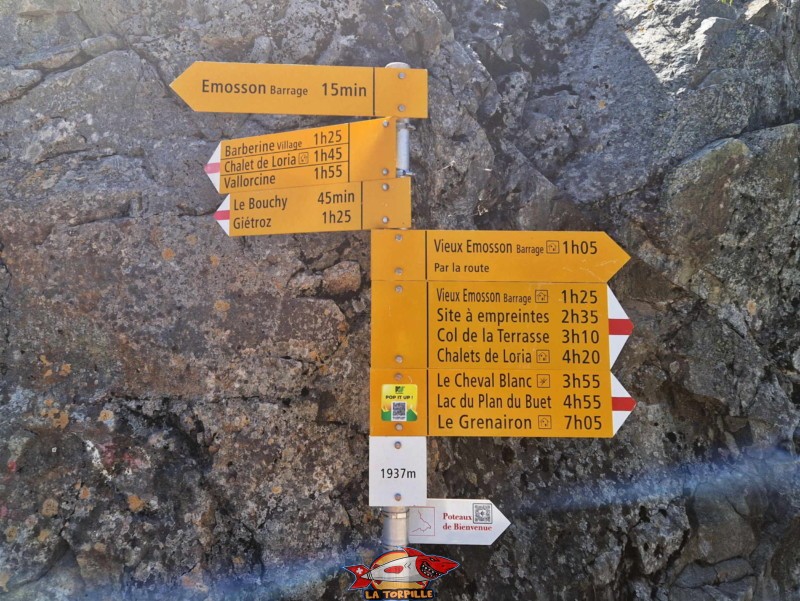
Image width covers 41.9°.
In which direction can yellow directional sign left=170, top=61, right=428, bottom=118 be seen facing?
toward the camera

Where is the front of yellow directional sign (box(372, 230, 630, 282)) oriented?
toward the camera

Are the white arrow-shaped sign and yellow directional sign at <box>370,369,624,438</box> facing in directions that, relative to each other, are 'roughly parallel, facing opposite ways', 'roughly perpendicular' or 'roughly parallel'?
roughly parallel

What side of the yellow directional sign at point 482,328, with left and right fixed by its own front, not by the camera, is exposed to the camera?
front

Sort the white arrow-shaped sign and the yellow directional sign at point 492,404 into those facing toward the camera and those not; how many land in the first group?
2

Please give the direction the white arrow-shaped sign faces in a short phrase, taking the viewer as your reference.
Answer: facing the viewer

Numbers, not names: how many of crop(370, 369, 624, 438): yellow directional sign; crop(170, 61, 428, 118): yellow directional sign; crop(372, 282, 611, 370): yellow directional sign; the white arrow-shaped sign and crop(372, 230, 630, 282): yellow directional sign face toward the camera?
5

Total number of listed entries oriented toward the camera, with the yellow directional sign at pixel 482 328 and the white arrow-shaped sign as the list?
2

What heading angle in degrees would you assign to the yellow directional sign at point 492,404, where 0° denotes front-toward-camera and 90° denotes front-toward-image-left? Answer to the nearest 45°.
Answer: approximately 0°

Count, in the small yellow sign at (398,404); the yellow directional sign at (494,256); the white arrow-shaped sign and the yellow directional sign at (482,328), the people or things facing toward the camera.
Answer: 4
